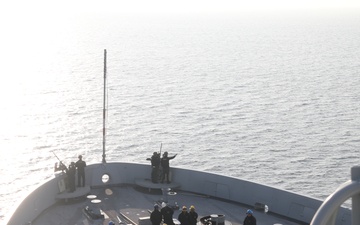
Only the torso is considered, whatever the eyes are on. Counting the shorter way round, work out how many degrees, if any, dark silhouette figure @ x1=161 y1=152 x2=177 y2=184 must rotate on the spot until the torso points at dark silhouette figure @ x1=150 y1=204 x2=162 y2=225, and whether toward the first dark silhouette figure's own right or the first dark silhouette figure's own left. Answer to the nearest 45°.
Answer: approximately 180°

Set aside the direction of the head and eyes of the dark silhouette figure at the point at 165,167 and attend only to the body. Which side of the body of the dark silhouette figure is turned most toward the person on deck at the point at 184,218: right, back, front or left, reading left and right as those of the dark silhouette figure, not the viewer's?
back

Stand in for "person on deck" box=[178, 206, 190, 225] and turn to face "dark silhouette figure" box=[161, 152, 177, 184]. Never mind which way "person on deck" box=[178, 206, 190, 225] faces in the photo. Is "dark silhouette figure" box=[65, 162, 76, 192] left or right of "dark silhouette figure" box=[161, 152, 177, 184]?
left

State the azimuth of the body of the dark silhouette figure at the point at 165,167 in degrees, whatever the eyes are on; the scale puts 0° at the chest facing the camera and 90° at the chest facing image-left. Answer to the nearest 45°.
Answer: approximately 180°

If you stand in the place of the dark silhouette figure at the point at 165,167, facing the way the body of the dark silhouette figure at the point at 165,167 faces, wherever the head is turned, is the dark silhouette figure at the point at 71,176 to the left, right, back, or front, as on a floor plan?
left

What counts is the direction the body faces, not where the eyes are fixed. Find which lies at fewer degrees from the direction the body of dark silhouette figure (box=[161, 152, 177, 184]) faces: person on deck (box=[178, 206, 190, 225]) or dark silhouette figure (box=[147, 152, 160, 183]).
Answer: the dark silhouette figure

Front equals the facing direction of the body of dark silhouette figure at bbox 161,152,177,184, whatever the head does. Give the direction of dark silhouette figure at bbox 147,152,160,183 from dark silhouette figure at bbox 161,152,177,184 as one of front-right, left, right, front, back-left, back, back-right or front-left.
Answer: left

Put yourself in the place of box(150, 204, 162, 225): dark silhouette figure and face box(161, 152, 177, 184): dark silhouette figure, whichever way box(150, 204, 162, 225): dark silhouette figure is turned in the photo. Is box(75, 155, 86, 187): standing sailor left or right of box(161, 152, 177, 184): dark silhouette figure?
left
